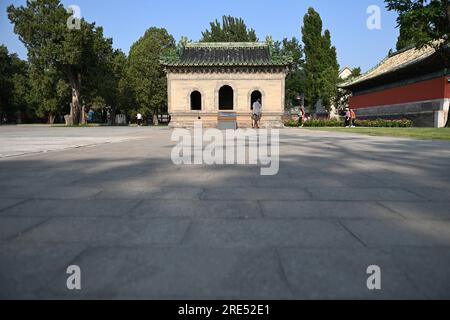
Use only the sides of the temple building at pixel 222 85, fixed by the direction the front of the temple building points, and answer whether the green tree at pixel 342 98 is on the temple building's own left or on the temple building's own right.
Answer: on the temple building's own left

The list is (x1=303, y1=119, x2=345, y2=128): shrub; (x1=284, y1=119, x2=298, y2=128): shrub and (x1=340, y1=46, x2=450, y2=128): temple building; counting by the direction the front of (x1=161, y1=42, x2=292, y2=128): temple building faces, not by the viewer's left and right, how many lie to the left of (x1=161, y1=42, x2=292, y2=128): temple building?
3

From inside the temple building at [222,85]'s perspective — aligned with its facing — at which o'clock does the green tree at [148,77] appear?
The green tree is roughly at 5 o'clock from the temple building.

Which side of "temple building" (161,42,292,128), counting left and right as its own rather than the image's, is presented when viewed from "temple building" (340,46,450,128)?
left

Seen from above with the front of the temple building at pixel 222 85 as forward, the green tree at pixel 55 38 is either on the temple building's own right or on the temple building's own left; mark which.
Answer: on the temple building's own right

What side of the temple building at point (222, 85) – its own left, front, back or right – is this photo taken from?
front

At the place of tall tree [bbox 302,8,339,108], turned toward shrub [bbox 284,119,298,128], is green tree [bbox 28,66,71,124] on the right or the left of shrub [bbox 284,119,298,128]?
right

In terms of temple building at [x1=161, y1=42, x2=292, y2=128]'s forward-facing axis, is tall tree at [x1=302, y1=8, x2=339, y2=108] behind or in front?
behind

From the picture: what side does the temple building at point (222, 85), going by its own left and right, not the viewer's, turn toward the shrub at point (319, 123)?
left

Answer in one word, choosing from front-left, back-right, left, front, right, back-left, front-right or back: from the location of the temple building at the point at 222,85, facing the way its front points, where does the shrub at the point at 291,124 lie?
left

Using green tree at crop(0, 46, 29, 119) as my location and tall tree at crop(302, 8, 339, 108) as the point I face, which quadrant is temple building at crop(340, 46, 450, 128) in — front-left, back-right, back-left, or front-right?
front-right

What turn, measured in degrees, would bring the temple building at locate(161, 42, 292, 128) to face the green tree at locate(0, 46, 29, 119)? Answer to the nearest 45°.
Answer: approximately 135° to its right

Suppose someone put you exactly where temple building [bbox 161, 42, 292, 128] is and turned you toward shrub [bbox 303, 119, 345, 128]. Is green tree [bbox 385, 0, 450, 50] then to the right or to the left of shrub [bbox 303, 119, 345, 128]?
right
